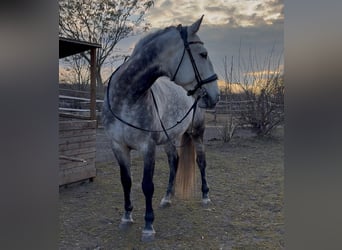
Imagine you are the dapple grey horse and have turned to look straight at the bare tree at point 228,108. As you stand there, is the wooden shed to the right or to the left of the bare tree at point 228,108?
left

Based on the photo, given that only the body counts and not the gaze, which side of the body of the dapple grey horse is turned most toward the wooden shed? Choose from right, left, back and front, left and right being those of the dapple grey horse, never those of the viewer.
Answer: right

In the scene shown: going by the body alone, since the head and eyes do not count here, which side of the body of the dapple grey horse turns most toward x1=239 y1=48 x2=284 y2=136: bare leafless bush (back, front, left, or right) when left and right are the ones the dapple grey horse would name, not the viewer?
back

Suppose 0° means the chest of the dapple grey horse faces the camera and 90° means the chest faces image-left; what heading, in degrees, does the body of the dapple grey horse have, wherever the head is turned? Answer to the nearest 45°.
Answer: approximately 45°

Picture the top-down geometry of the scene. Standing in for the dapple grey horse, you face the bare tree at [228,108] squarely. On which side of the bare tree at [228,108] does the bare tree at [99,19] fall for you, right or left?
left

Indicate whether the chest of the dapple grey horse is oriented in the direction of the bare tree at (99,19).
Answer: no

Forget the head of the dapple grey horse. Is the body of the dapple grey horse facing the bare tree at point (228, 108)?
no
